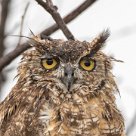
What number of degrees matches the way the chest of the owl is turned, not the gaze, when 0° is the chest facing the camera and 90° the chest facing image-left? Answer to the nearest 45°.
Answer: approximately 0°
